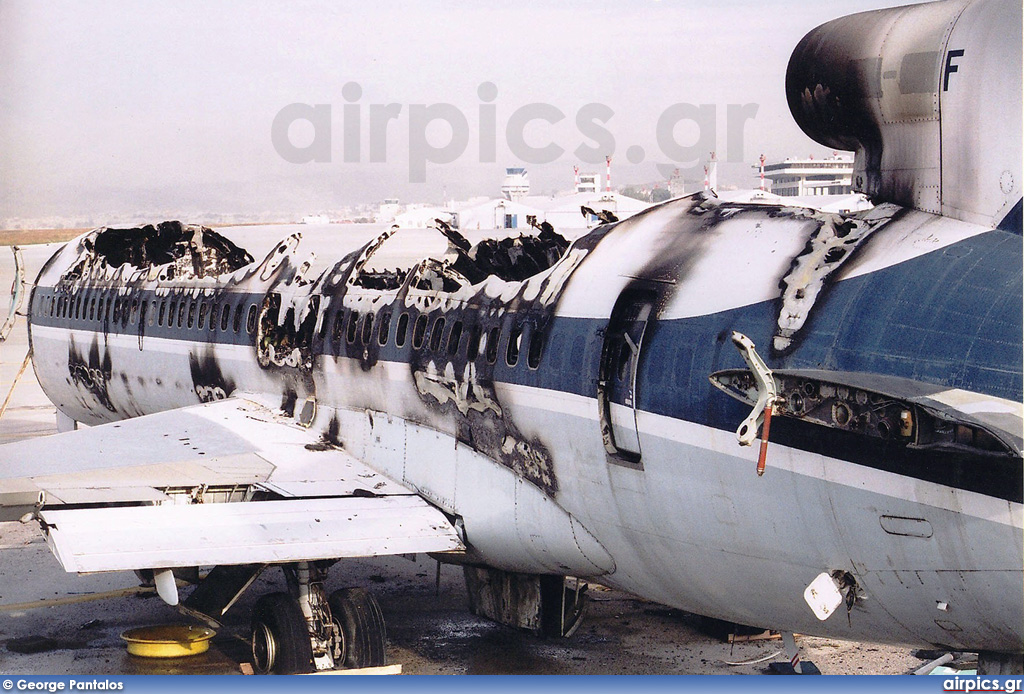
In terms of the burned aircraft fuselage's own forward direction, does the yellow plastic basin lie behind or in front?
in front

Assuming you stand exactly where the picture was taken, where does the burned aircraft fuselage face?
facing away from the viewer and to the left of the viewer
